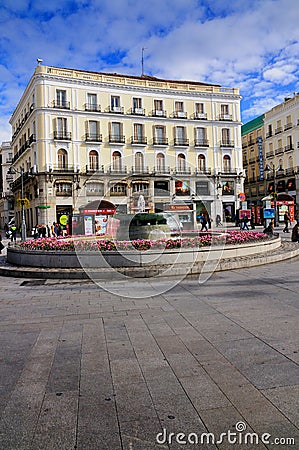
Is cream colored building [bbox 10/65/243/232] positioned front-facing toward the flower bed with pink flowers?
yes

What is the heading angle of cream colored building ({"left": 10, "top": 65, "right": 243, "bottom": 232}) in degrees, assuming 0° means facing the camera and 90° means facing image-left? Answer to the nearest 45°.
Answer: approximately 0°
